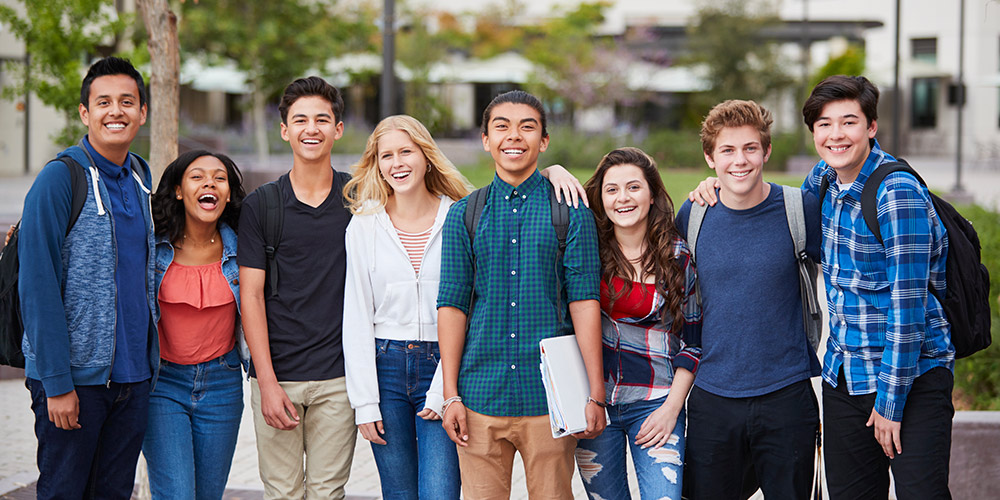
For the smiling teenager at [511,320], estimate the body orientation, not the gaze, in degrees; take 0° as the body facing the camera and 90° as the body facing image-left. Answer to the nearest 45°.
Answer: approximately 0°

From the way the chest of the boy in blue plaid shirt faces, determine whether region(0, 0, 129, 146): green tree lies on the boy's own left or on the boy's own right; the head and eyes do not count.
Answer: on the boy's own right

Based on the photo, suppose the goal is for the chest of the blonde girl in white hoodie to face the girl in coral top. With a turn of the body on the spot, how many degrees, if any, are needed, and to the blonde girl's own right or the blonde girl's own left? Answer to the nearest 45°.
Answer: approximately 90° to the blonde girl's own right

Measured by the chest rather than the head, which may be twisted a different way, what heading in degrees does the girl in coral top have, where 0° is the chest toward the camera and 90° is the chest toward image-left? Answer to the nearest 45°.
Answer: approximately 0°

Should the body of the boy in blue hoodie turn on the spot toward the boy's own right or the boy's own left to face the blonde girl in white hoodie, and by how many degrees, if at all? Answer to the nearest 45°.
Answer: approximately 45° to the boy's own left
